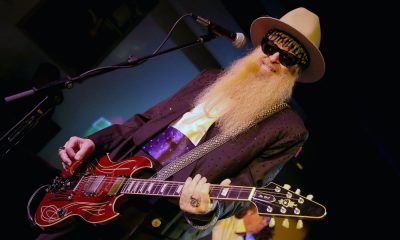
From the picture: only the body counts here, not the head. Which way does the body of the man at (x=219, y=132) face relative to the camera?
toward the camera

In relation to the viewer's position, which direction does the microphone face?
facing to the right of the viewer

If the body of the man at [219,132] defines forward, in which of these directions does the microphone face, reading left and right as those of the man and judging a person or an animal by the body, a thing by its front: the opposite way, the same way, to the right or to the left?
to the left
